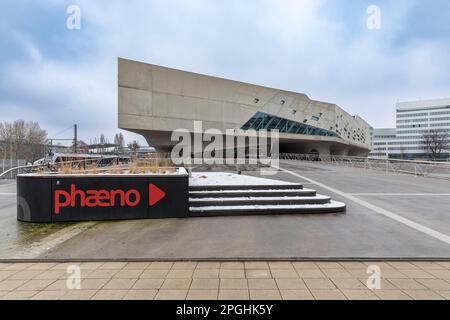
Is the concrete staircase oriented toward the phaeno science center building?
no

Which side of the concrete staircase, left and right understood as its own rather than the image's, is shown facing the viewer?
front
